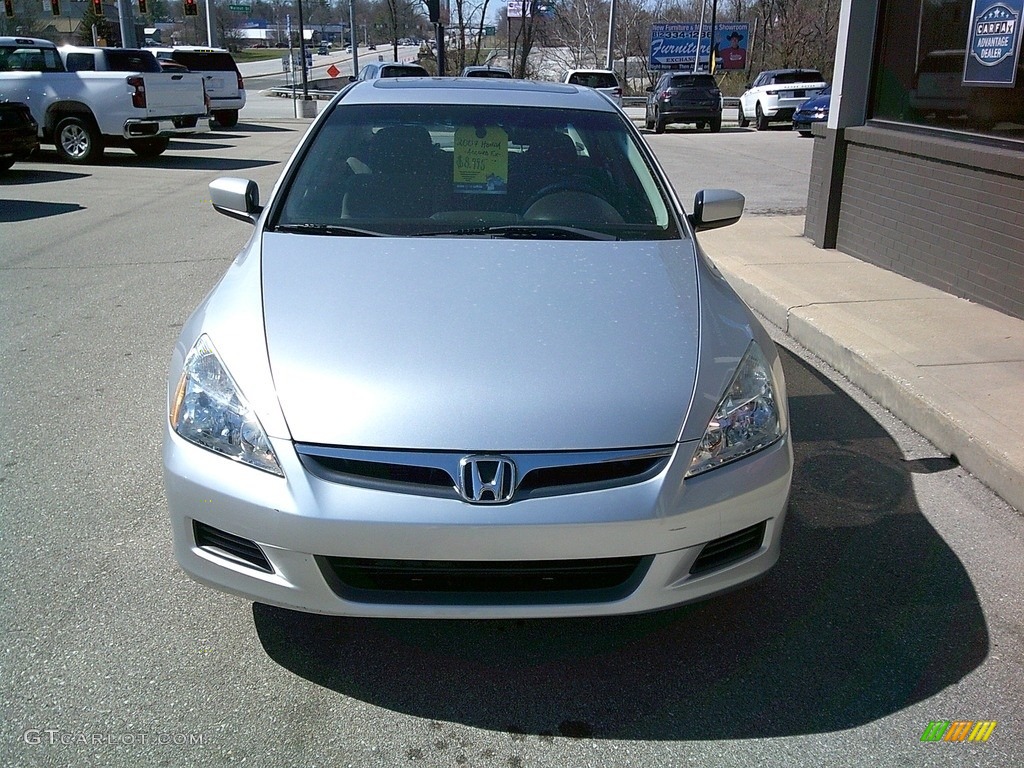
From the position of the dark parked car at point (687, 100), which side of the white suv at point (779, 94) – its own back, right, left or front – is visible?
left

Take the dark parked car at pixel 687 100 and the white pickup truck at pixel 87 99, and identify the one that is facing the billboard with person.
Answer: the dark parked car

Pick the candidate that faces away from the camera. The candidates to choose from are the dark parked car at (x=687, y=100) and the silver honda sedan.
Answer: the dark parked car

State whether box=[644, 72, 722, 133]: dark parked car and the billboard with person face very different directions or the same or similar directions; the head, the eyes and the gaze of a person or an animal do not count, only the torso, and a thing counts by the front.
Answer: very different directions

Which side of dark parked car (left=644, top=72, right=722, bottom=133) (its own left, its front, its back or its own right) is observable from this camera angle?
back

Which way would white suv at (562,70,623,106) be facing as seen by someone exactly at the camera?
facing away from the viewer

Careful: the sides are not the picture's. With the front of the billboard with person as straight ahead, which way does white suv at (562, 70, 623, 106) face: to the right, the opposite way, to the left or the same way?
the opposite way

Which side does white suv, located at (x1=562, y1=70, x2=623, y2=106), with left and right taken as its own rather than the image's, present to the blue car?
right

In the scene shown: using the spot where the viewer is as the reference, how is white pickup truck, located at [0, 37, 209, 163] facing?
facing away from the viewer and to the left of the viewer

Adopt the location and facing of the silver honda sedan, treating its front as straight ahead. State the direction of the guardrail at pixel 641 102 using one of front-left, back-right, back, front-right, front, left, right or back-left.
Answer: back

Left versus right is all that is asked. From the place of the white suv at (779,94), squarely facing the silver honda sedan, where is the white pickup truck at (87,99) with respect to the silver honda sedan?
right

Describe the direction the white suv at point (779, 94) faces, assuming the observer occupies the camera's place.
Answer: facing away from the viewer and to the left of the viewer

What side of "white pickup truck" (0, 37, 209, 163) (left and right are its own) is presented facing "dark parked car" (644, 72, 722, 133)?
right

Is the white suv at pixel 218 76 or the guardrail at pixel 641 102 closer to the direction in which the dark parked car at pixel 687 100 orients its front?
the guardrail

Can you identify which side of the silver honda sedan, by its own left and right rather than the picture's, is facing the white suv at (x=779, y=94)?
back

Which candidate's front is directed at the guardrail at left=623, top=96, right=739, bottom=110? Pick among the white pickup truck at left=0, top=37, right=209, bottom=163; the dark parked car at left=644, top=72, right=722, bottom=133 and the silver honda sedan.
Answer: the dark parked car

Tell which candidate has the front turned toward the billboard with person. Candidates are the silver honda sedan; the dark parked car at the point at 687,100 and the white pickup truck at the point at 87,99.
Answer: the dark parked car

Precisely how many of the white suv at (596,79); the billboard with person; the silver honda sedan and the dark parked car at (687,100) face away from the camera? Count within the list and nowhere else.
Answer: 2
